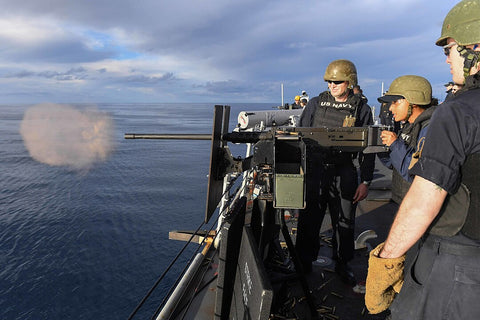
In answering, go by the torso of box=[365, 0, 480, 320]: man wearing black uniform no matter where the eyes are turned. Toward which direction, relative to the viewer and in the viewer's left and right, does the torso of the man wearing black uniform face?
facing away from the viewer and to the left of the viewer

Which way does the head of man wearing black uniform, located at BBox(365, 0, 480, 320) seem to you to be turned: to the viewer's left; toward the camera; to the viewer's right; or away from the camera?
to the viewer's left

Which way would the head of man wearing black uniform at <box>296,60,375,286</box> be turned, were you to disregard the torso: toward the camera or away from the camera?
toward the camera

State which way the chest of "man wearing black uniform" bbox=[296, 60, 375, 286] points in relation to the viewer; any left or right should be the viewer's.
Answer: facing the viewer
